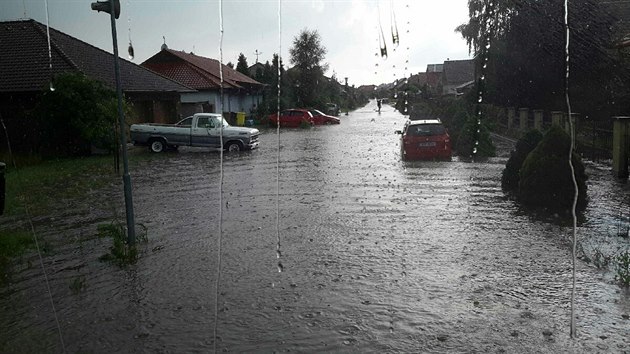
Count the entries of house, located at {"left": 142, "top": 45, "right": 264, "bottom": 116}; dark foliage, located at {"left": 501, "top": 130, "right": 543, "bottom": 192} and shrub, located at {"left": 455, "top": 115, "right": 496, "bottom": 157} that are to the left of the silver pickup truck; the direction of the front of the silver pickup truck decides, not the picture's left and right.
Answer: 1

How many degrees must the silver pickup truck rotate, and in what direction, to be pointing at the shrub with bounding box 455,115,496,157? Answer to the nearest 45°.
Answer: approximately 45° to its right

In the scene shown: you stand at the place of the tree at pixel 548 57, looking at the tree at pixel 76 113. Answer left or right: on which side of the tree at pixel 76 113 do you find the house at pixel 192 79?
right

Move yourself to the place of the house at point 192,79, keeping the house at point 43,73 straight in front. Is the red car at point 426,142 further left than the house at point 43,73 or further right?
left

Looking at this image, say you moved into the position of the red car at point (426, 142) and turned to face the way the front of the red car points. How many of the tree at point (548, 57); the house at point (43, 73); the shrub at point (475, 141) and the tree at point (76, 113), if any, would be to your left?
2

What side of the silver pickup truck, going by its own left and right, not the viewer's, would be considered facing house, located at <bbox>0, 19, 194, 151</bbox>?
back

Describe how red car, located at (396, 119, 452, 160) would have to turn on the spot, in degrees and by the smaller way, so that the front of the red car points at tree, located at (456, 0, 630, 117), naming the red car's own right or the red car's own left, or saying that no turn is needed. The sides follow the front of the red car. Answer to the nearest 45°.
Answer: approximately 45° to the red car's own right

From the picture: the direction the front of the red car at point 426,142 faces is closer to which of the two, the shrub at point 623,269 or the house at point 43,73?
the house

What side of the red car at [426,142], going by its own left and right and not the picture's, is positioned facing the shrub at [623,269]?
back

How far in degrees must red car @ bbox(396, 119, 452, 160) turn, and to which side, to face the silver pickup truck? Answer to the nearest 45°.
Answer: approximately 90° to its left

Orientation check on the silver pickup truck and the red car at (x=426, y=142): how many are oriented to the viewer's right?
1

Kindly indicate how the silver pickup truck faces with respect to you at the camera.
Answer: facing to the right of the viewer

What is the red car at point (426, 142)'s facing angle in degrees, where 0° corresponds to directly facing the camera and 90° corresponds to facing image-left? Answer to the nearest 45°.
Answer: approximately 180°

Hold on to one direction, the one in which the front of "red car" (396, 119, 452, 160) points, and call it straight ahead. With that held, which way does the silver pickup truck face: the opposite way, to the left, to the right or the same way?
to the right
